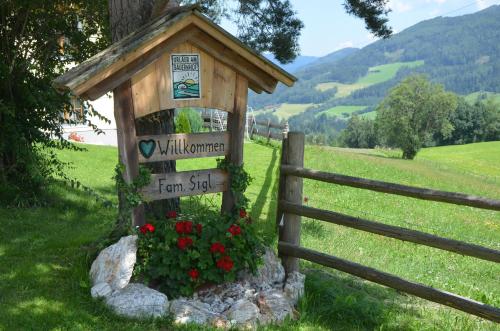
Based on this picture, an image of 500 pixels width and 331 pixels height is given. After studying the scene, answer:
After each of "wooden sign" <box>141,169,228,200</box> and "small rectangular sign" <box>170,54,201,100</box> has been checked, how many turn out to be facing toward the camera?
2

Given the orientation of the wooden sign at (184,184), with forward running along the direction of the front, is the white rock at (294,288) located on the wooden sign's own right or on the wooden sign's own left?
on the wooden sign's own left

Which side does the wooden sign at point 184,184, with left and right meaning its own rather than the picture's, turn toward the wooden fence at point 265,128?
back

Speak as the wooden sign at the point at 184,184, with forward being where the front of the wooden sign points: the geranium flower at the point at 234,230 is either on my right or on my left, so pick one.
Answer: on my left

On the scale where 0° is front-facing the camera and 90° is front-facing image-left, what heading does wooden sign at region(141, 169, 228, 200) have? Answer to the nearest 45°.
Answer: approximately 0°

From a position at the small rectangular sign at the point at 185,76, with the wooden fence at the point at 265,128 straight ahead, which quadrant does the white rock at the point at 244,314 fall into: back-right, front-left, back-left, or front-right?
back-right

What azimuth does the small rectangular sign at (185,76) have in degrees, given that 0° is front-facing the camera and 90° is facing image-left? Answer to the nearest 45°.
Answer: approximately 0°
